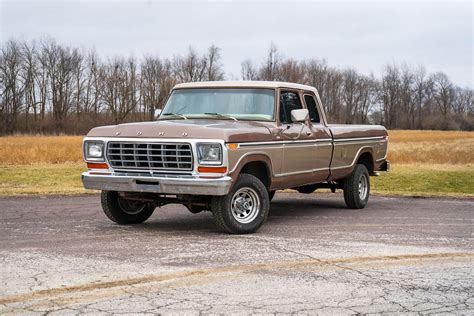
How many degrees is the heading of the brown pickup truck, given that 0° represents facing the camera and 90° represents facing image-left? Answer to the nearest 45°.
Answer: approximately 45°
